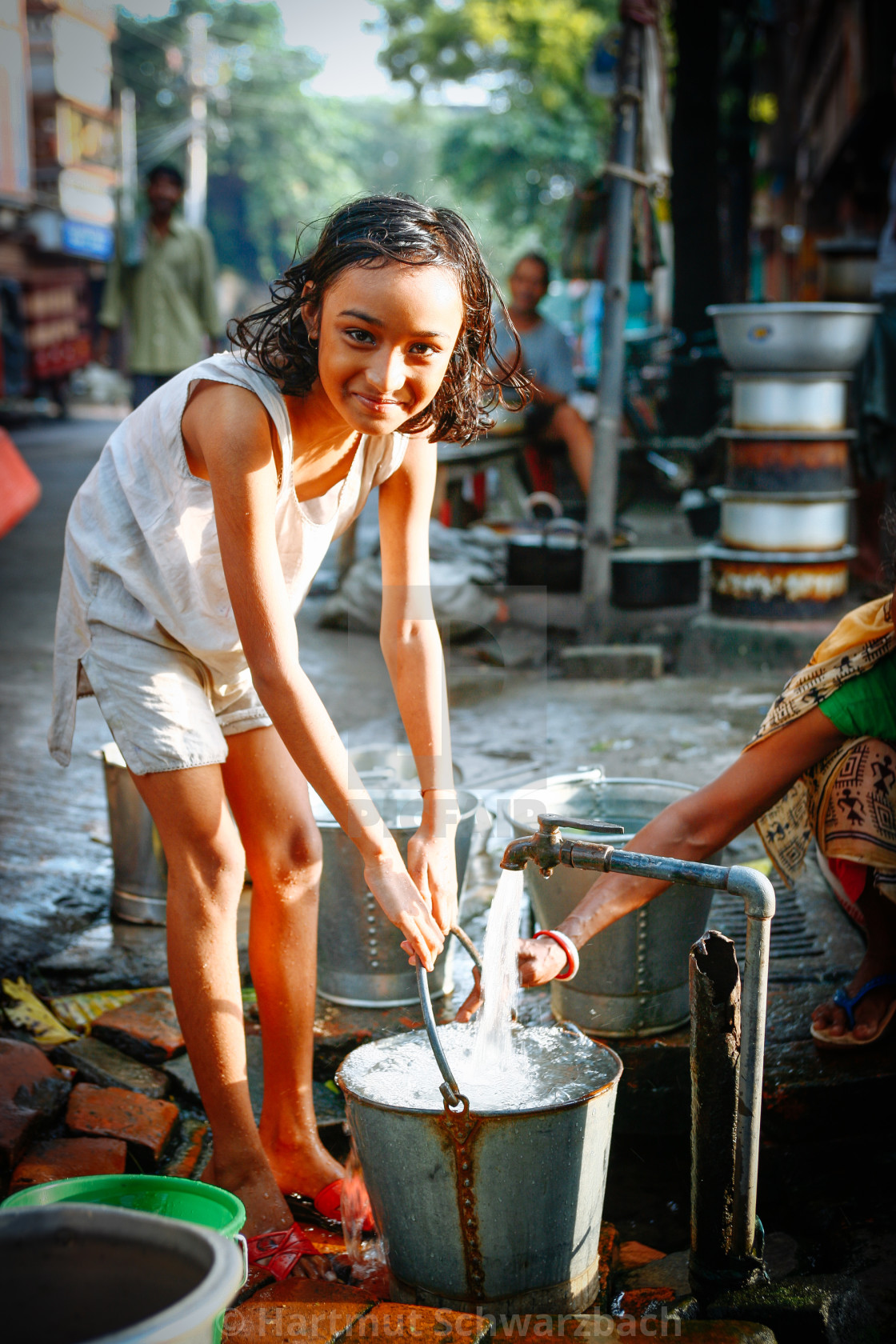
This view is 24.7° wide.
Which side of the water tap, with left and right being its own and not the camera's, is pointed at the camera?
left

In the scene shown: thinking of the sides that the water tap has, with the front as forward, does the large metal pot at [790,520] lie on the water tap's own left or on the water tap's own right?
on the water tap's own right

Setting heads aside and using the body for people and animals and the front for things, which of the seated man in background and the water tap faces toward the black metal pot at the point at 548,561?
the seated man in background

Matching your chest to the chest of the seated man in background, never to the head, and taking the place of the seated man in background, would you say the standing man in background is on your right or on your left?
on your right

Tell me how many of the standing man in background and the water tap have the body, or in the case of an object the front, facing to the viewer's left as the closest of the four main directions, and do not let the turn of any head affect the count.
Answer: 1

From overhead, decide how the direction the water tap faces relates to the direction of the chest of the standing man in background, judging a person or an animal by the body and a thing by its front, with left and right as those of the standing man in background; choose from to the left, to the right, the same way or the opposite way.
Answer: to the right

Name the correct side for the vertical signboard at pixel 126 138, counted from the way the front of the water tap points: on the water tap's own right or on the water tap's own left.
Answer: on the water tap's own right
